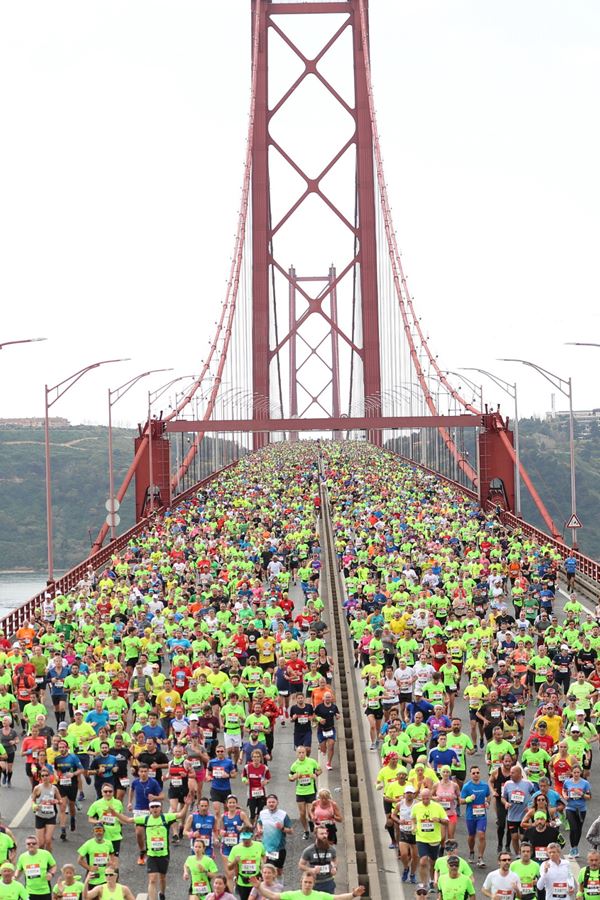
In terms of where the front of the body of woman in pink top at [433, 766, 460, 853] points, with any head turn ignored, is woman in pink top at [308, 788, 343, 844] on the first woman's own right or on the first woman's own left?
on the first woman's own right

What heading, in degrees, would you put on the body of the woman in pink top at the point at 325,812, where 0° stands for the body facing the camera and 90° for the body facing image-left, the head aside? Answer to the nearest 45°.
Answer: approximately 0°

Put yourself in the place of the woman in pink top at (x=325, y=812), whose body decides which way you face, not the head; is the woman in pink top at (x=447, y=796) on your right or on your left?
on your left

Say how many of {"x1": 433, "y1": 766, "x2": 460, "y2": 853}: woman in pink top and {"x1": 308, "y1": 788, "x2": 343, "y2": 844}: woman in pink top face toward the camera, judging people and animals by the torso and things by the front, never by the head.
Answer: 2
